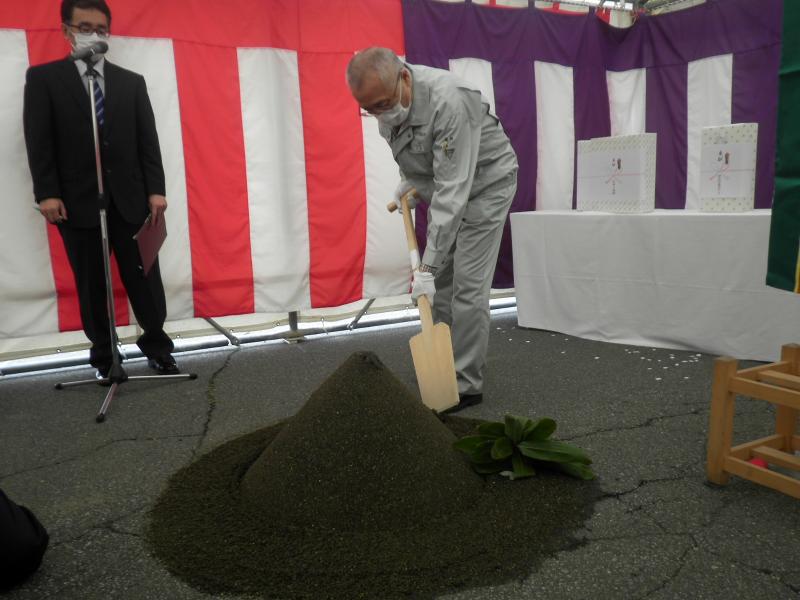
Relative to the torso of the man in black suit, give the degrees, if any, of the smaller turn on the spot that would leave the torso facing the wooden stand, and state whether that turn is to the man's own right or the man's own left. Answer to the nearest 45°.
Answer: approximately 45° to the man's own left

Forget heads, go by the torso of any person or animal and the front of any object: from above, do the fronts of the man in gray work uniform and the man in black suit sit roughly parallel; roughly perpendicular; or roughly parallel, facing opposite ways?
roughly perpendicular

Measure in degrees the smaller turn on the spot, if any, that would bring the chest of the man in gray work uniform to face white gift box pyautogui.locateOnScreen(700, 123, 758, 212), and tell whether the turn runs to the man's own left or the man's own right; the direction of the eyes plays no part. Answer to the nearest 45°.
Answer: approximately 180°

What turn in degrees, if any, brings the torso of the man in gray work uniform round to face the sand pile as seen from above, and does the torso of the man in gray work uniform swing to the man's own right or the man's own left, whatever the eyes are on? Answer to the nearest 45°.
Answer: approximately 45° to the man's own left

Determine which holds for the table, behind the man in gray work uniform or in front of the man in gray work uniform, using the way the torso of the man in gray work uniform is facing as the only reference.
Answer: behind

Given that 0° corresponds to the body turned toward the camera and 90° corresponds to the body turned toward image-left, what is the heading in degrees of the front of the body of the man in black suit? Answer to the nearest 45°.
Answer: approximately 0°

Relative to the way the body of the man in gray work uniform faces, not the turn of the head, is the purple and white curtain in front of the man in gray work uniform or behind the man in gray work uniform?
behind

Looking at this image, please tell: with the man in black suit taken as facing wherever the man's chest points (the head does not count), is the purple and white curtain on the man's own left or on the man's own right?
on the man's own left

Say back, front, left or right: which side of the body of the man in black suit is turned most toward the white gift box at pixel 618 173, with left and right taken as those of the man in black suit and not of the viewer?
left
